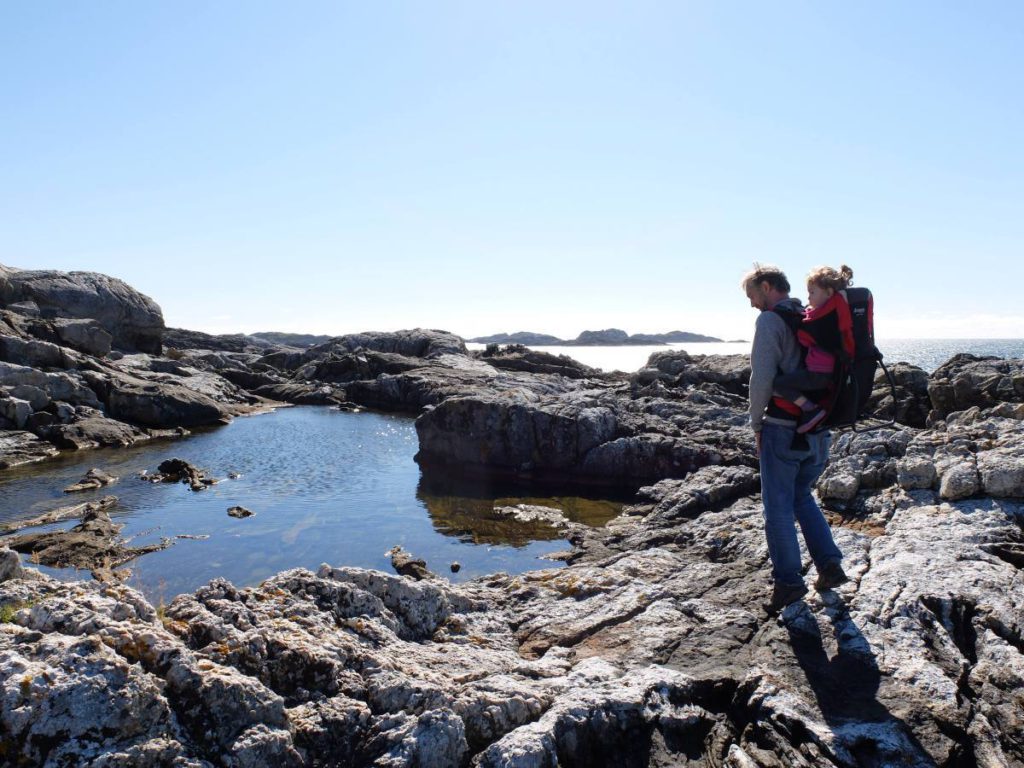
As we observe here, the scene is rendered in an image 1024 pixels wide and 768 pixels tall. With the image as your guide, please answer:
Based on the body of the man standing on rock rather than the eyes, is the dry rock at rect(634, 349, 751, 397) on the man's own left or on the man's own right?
on the man's own right

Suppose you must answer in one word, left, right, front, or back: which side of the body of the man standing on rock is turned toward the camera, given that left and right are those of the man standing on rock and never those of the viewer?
left

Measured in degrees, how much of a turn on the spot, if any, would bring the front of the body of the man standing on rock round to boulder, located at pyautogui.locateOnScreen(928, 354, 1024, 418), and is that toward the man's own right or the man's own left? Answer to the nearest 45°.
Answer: approximately 90° to the man's own right

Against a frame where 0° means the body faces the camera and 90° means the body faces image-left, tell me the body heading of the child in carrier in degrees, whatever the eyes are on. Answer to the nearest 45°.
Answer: approximately 90°

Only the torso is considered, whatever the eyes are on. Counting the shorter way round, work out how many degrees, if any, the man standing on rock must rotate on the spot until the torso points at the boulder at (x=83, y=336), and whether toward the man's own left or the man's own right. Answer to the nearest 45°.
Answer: approximately 45° to the man's own right

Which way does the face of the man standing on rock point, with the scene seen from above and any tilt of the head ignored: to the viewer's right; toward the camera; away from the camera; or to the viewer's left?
to the viewer's left
